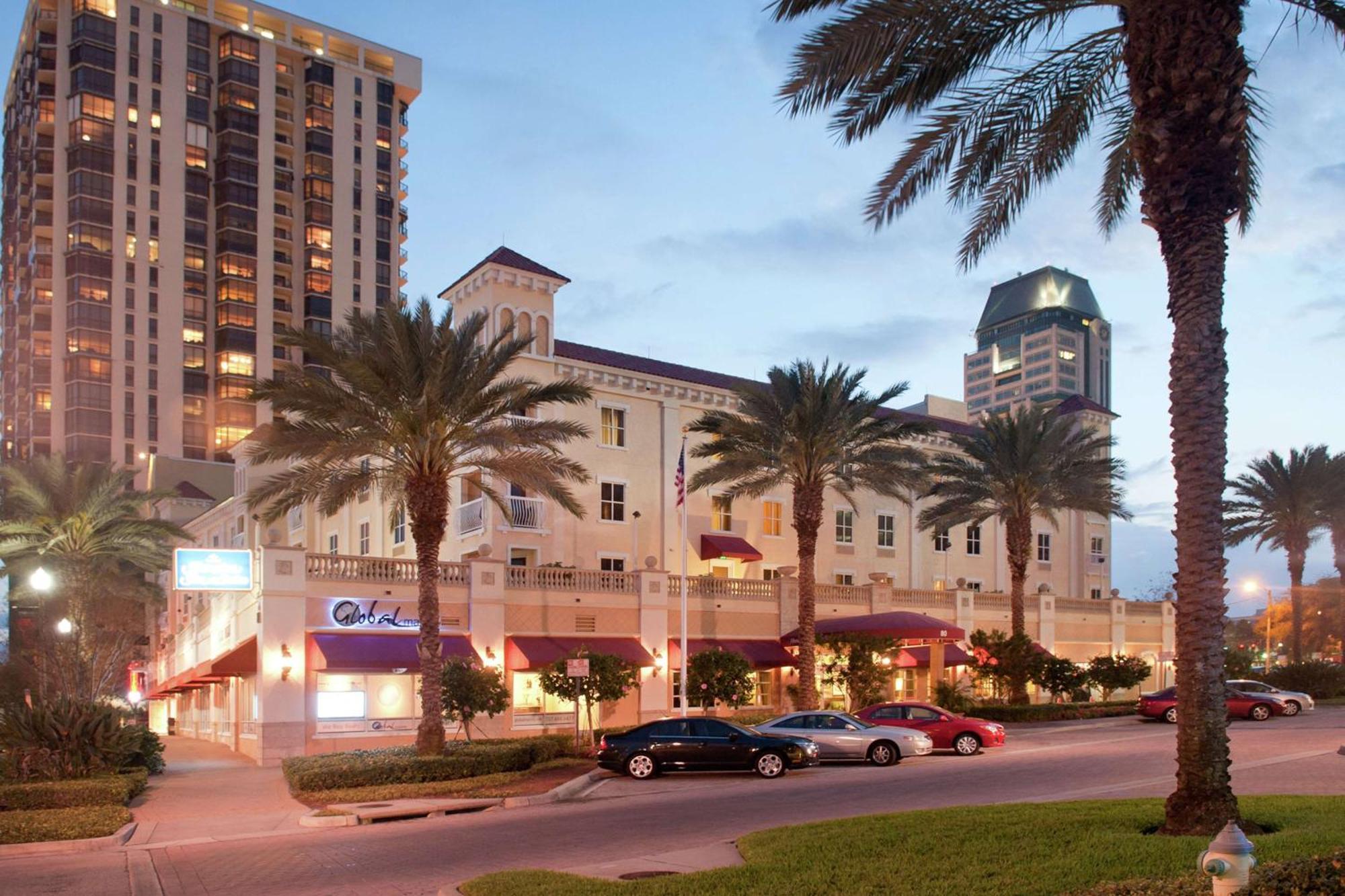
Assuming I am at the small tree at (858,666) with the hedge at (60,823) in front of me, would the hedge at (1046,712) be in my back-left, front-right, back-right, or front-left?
back-left

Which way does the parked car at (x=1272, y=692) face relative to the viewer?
to the viewer's right

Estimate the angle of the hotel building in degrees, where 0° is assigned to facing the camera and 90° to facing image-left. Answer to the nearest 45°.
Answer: approximately 315°

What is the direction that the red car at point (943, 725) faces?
to the viewer's right

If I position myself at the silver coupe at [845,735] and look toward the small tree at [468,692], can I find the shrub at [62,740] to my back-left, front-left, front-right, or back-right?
front-left

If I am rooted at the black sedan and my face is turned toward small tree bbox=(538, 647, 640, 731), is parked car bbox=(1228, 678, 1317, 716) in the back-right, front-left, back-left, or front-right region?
front-right

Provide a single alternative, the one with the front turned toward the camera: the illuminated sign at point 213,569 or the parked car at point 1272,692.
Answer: the illuminated sign

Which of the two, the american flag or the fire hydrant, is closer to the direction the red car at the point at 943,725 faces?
the fire hydrant

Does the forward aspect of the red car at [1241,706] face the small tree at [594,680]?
no

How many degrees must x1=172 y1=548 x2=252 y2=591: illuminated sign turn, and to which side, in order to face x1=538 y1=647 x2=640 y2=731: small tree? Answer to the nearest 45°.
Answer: approximately 90° to its left

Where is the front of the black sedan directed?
to the viewer's right

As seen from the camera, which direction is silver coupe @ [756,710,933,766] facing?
to the viewer's right

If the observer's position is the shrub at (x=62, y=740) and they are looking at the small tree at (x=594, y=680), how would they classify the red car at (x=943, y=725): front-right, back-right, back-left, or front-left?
front-right

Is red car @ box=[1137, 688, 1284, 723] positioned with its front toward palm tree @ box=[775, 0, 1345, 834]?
no

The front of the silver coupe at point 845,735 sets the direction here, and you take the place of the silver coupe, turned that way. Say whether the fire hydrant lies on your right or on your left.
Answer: on your right
